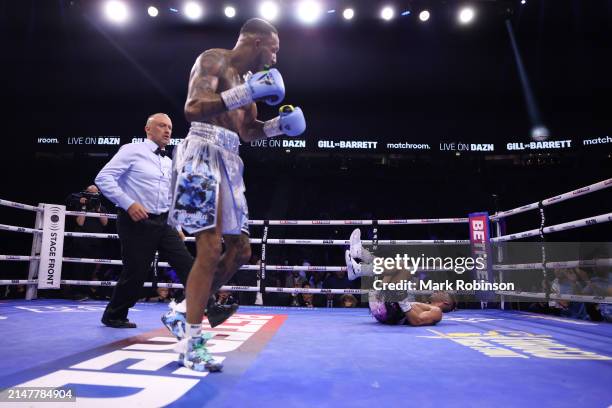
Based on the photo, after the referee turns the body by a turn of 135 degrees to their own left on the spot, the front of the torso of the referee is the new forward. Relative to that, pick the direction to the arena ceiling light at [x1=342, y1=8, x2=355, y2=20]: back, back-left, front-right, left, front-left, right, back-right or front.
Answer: front-right

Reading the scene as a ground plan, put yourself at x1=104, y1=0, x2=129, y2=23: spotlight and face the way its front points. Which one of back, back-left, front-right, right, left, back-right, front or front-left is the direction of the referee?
front

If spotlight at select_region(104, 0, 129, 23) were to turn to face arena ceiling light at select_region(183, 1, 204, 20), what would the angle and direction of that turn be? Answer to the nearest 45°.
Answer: approximately 90° to its left

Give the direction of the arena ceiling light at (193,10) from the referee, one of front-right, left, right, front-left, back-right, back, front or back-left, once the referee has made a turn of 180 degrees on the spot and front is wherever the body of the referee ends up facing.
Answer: front-right

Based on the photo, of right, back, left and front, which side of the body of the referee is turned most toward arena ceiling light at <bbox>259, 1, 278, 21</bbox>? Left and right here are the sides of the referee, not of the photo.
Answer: left

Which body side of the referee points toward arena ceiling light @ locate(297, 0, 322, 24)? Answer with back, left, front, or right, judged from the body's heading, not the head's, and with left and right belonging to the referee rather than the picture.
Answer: left

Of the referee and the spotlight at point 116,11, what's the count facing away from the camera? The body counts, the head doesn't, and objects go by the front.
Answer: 0

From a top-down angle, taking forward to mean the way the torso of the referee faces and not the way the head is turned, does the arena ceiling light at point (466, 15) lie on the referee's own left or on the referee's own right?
on the referee's own left

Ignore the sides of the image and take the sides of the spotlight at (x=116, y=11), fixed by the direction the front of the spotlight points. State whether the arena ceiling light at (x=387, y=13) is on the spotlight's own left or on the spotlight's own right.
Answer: on the spotlight's own left

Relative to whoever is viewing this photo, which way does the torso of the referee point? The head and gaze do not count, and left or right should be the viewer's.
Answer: facing the viewer and to the right of the viewer

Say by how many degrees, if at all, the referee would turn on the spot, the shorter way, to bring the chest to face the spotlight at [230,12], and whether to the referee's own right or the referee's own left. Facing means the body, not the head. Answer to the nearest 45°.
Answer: approximately 135° to the referee's own left

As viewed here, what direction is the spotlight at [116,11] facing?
toward the camera

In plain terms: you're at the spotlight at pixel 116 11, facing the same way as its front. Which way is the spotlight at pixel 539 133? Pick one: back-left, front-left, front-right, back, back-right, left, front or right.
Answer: left

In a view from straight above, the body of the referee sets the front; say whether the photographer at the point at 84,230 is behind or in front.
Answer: behind
